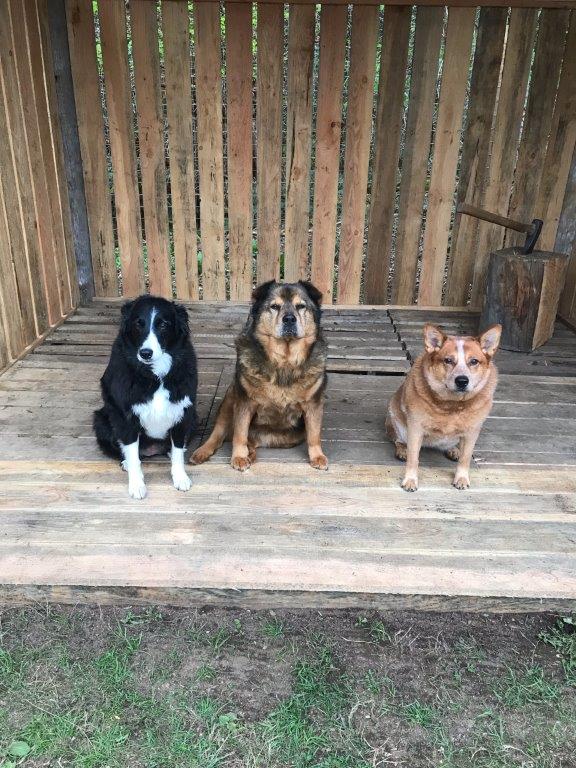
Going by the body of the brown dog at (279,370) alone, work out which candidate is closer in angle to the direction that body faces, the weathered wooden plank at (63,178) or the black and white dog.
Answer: the black and white dog

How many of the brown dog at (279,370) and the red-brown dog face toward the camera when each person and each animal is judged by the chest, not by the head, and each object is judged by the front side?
2

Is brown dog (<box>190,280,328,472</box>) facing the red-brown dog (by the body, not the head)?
no

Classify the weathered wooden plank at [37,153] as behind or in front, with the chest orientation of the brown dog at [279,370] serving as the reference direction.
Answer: behind

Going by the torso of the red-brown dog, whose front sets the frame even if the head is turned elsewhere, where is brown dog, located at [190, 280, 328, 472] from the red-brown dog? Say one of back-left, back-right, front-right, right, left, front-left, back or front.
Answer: right

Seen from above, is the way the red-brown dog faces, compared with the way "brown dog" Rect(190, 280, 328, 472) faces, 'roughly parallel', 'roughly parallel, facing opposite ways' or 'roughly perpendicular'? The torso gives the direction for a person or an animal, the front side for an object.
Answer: roughly parallel

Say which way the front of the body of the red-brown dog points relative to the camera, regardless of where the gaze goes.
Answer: toward the camera

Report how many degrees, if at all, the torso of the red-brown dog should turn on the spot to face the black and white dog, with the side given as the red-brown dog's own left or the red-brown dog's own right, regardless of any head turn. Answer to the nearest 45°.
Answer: approximately 90° to the red-brown dog's own right

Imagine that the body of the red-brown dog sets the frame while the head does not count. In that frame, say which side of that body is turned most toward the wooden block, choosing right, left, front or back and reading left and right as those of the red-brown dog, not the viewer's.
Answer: back

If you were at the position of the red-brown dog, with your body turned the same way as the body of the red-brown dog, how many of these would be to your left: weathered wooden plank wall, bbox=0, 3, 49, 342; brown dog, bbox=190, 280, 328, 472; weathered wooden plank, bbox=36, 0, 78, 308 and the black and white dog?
0

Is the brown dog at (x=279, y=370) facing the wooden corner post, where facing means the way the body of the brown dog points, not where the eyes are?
no

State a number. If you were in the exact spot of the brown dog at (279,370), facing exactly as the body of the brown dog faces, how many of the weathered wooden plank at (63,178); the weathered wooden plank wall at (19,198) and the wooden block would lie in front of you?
0

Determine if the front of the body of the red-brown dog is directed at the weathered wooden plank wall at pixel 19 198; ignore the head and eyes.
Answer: no

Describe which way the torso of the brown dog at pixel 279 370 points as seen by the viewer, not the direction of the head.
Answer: toward the camera

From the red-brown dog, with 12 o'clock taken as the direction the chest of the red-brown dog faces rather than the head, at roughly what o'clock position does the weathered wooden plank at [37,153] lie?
The weathered wooden plank is roughly at 4 o'clock from the red-brown dog.
